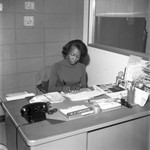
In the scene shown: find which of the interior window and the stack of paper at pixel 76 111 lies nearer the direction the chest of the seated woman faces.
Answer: the stack of paper

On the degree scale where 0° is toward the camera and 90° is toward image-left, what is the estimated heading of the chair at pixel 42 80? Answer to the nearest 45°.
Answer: approximately 315°

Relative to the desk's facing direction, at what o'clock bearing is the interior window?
The interior window is roughly at 2 o'clock from the desk.

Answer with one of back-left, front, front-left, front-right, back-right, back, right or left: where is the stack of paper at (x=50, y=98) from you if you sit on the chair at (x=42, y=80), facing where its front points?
front-right

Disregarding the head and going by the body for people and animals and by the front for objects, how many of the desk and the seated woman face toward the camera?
1

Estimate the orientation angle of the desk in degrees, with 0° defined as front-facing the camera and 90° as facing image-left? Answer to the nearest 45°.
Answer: approximately 135°
